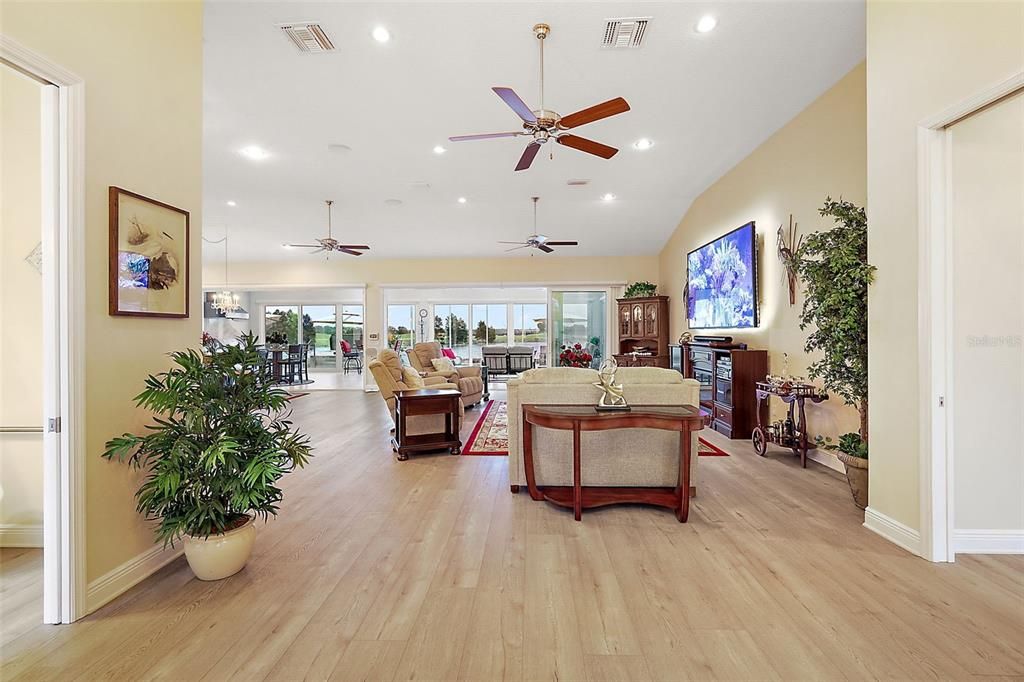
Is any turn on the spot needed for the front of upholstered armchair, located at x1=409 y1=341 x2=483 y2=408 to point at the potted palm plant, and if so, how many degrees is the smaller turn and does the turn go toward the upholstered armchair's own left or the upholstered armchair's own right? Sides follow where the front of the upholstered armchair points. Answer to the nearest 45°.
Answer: approximately 45° to the upholstered armchair's own right

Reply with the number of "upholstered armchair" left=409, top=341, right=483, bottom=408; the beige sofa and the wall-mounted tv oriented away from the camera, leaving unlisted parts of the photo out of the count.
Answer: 1

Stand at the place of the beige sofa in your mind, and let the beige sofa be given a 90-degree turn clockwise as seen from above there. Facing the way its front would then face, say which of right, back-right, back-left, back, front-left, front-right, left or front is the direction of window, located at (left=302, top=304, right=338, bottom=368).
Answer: back-left

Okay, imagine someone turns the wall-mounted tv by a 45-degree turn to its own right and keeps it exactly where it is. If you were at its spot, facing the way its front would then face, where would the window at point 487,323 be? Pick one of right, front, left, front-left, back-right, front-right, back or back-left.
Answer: front-right

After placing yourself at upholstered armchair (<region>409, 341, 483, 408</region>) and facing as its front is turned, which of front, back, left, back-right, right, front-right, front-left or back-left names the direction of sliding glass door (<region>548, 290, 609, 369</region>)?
left

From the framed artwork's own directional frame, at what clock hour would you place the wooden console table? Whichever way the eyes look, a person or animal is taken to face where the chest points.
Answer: The wooden console table is roughly at 11 o'clock from the framed artwork.

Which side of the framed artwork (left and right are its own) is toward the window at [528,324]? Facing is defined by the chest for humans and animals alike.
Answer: left

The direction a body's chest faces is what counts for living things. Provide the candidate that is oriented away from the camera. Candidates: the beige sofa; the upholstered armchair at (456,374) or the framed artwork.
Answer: the beige sofa

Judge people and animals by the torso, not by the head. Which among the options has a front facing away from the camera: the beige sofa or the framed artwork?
the beige sofa

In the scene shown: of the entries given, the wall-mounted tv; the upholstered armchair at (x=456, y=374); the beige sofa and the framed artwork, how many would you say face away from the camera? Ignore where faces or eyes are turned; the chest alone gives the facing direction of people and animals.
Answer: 1

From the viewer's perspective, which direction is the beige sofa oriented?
away from the camera

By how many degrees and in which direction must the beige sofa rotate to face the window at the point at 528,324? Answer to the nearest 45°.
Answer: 0° — it already faces it

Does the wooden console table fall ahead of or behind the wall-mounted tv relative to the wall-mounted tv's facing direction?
ahead

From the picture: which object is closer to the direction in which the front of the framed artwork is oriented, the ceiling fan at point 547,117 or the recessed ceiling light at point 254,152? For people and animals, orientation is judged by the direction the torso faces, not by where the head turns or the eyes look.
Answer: the ceiling fan

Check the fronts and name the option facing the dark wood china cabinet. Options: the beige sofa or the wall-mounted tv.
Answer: the beige sofa

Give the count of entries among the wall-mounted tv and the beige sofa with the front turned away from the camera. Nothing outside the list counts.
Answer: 1

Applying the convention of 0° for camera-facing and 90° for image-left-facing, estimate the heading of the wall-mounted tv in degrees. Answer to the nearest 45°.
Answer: approximately 45°

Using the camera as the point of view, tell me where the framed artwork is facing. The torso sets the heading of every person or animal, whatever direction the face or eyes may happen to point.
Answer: facing the viewer and to the right of the viewer

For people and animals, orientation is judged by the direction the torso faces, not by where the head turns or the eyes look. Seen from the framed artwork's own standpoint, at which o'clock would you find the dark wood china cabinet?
The dark wood china cabinet is roughly at 10 o'clock from the framed artwork.
